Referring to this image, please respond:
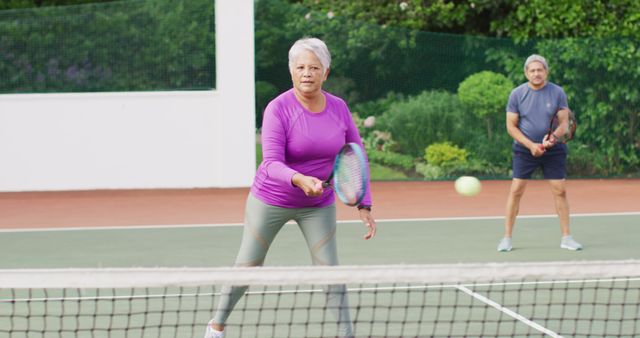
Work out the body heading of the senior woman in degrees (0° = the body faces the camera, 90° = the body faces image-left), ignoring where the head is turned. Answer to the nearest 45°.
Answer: approximately 0°

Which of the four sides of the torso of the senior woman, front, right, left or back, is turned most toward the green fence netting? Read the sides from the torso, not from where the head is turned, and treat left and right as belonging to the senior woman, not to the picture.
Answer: back

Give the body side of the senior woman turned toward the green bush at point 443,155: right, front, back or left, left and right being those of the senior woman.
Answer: back

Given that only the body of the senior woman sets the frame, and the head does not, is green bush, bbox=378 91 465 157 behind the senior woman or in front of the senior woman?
behind

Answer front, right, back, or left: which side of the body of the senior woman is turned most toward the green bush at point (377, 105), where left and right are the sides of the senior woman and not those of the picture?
back
